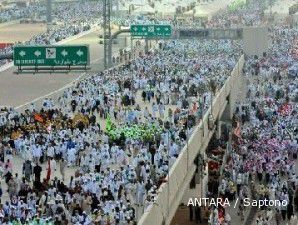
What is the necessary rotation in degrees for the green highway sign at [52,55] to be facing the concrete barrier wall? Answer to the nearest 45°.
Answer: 0° — it already faces it

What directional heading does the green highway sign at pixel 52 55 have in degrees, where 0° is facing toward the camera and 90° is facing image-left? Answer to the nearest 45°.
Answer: approximately 0°
